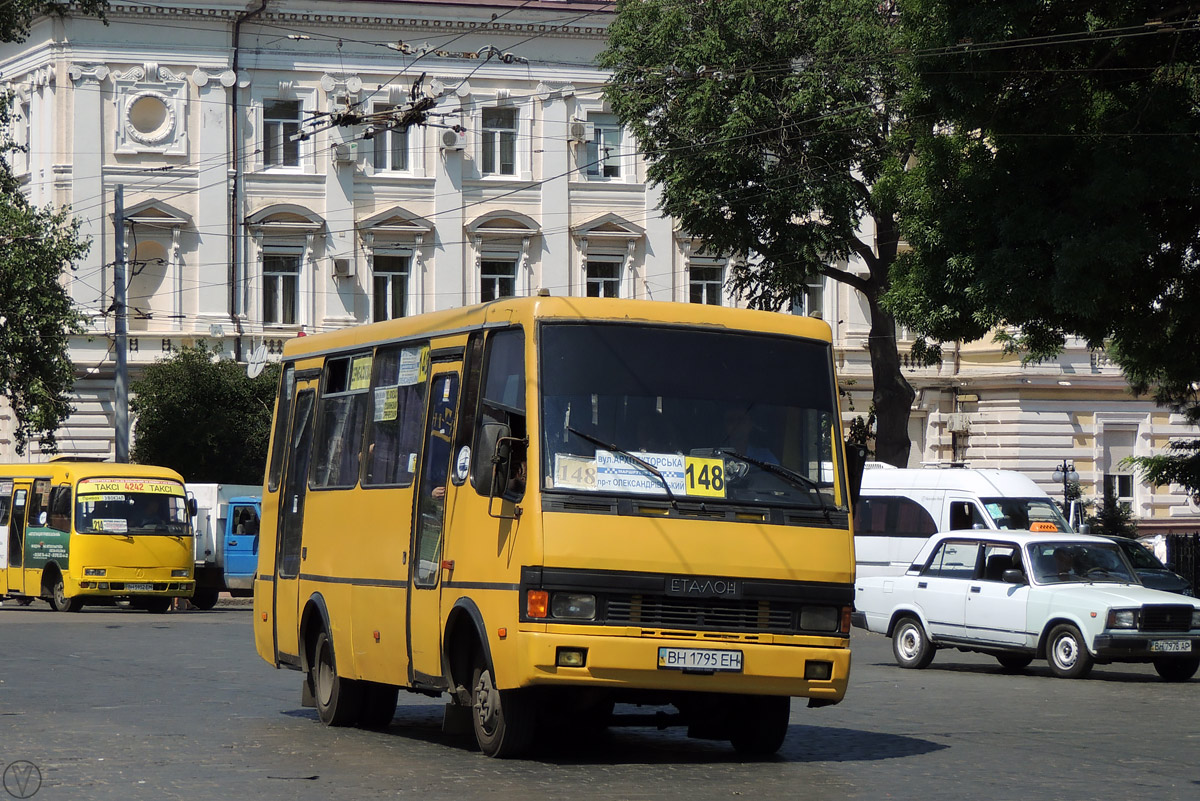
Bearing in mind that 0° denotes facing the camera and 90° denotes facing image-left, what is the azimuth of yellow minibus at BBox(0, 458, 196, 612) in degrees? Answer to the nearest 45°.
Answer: approximately 315°

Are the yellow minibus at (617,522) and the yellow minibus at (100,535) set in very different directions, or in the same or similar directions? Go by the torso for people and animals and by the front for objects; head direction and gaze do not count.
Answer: same or similar directions

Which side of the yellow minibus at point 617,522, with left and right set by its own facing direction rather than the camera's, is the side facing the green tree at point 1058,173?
left

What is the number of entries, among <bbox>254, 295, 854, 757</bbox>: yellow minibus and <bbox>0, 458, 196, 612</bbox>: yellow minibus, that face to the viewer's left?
0

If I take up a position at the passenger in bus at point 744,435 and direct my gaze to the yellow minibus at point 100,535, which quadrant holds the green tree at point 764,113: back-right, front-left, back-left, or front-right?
front-right

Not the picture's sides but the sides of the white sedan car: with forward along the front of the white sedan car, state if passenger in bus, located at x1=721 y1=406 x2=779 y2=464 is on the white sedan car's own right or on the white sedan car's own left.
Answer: on the white sedan car's own right

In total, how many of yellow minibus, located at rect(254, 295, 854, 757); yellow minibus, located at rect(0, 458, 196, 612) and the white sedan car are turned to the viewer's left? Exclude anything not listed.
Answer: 0

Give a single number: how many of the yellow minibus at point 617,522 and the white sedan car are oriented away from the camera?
0

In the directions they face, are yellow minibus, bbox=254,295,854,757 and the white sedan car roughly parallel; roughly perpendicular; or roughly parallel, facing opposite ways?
roughly parallel

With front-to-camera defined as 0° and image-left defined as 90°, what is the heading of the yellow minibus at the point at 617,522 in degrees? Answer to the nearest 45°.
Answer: approximately 315°
